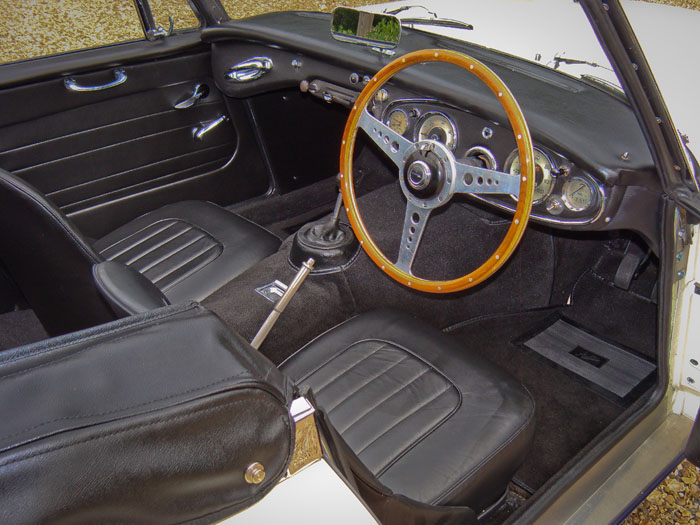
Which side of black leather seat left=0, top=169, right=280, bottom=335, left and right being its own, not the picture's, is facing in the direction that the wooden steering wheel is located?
right

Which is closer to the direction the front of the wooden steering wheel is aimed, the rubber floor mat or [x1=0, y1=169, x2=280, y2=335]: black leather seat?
the black leather seat

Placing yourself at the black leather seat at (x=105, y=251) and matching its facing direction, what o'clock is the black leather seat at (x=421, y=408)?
the black leather seat at (x=421, y=408) is roughly at 3 o'clock from the black leather seat at (x=105, y=251).

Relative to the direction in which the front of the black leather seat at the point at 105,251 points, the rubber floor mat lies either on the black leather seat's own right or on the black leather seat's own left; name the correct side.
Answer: on the black leather seat's own right

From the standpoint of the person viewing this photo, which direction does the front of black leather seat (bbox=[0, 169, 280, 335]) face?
facing away from the viewer and to the right of the viewer

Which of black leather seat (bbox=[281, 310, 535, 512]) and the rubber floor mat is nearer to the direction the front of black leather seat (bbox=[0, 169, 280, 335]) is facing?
the rubber floor mat

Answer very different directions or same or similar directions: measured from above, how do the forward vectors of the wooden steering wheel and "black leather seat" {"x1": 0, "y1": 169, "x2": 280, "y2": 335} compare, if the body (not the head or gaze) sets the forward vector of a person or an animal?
very different directions

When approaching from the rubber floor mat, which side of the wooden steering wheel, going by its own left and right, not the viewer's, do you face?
back

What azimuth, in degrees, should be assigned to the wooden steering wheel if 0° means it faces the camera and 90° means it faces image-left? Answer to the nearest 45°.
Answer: approximately 45°
